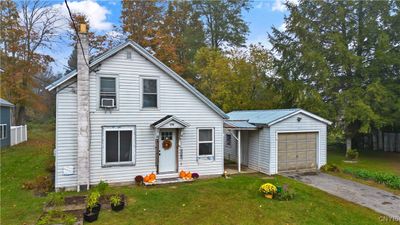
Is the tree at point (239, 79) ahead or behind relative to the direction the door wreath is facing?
behind

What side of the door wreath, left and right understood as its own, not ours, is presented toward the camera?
front

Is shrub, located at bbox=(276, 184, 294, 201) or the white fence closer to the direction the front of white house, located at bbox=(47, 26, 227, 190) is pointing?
the shrub

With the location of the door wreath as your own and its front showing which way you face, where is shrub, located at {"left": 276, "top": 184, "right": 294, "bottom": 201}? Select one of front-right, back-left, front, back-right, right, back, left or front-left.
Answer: front-left

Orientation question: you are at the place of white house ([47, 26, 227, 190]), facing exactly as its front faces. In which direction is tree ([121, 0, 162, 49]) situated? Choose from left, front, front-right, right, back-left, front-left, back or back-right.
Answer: back

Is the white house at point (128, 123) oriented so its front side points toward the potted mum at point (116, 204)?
yes

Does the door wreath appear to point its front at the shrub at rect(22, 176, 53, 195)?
no

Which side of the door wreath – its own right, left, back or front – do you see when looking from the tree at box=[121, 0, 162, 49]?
back

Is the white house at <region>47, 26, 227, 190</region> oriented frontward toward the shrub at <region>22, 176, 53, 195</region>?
no

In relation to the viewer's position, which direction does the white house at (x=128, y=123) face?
facing the viewer

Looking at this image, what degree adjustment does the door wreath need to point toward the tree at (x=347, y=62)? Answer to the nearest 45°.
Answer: approximately 135° to its left

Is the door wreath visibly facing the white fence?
no
